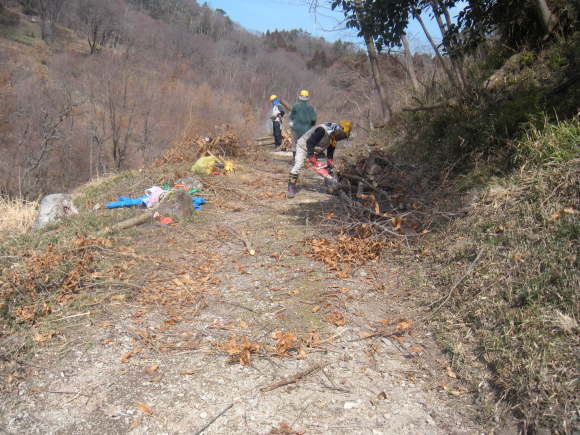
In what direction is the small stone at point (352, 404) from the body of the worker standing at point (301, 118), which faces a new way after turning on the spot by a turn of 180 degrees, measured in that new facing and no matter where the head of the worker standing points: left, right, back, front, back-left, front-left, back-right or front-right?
front

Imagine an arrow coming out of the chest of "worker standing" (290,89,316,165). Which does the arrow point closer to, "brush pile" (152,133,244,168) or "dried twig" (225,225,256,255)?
the brush pile

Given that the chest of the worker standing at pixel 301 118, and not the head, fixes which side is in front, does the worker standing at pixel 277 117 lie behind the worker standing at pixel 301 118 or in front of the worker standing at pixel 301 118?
in front

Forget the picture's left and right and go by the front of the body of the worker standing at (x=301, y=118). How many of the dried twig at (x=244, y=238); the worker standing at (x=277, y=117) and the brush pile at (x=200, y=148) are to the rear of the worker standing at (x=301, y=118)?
1

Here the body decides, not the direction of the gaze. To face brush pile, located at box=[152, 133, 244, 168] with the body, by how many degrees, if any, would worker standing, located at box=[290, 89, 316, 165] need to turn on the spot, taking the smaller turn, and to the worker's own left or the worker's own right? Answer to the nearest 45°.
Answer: approximately 45° to the worker's own left

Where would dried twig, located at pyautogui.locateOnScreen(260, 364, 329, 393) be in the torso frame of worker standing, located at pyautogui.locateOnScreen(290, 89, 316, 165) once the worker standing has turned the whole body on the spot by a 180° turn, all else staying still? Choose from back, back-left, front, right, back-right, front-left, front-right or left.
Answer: front

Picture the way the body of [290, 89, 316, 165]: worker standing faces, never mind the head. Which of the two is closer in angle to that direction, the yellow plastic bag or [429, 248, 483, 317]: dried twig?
the yellow plastic bag

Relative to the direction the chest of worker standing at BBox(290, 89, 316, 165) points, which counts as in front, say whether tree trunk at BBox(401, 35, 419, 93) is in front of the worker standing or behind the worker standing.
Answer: in front

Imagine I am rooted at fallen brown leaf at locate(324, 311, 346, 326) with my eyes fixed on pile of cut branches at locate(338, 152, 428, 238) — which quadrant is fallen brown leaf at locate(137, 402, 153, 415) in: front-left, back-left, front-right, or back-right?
back-left

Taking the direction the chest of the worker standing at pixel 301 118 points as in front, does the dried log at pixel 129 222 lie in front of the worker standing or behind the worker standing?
behind

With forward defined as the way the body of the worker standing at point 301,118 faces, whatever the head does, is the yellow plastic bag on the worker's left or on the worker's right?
on the worker's left

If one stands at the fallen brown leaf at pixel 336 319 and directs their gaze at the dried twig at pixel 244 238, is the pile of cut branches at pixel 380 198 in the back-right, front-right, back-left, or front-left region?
front-right

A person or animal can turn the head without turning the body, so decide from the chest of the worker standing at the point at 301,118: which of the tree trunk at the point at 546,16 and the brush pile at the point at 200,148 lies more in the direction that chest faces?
the brush pile

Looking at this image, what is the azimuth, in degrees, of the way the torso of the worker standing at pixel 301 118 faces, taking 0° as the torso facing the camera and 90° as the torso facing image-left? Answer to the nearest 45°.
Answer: approximately 180°

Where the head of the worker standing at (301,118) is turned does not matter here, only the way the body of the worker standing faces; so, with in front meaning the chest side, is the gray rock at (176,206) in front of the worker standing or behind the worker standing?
behind

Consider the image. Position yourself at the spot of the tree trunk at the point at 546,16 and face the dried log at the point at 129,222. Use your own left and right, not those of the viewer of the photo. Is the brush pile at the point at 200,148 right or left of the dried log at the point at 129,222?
right
